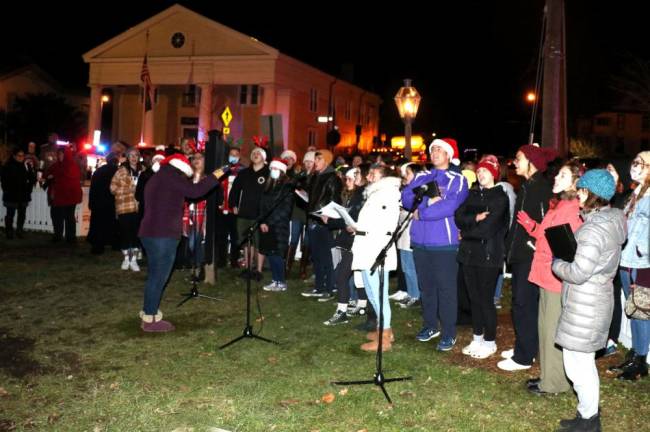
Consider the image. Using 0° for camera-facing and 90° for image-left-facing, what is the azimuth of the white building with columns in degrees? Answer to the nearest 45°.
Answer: approximately 45°

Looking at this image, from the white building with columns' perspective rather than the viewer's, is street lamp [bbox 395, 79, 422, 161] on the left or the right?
on its left

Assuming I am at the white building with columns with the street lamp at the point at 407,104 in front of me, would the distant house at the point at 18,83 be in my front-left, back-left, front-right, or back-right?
back-right

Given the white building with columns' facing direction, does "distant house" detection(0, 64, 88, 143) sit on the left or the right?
on its right

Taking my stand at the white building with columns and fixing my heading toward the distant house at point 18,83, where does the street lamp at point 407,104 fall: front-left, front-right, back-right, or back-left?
back-left
